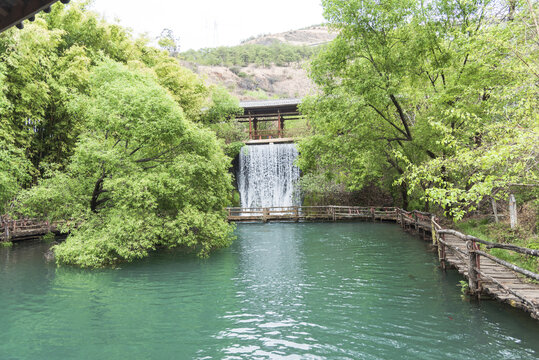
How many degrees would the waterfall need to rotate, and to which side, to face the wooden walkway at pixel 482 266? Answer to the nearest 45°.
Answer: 0° — it already faces it

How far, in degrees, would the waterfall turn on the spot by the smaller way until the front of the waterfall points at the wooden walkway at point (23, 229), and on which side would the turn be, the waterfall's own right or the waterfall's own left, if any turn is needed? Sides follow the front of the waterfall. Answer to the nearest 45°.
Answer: approximately 45° to the waterfall's own right

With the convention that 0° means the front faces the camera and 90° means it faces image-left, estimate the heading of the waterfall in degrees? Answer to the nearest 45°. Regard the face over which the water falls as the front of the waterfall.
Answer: approximately 0°

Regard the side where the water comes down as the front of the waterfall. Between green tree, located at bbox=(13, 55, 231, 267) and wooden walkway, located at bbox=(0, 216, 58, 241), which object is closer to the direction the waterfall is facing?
the green tree
